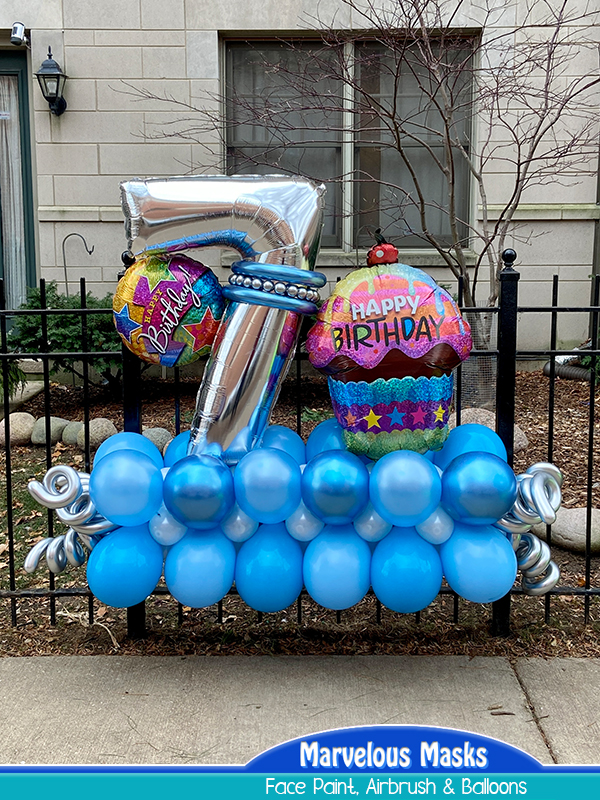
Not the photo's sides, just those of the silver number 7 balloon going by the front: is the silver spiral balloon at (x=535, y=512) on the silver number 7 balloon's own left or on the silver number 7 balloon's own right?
on the silver number 7 balloon's own left

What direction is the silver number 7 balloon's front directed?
toward the camera

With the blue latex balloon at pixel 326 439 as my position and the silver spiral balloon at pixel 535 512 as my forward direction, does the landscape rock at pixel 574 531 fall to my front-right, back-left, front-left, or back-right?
front-left

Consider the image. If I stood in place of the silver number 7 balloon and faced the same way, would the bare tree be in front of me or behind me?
behind

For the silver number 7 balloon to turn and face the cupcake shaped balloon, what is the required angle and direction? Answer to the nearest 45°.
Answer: approximately 90° to its left
